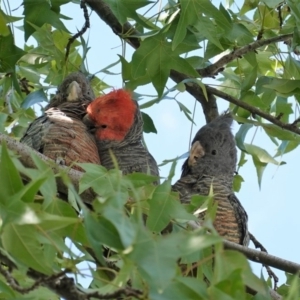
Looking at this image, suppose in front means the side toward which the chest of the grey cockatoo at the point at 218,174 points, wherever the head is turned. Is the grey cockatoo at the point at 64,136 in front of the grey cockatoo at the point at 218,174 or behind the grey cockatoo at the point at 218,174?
in front

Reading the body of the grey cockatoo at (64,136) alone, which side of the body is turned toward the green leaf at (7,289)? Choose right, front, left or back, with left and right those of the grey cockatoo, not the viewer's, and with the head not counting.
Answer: front

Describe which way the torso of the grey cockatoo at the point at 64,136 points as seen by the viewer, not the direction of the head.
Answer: toward the camera

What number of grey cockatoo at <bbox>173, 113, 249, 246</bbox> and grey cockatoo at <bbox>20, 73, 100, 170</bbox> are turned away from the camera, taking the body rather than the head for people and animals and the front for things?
0

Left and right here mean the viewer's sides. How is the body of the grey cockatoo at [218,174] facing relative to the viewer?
facing the viewer and to the left of the viewer
